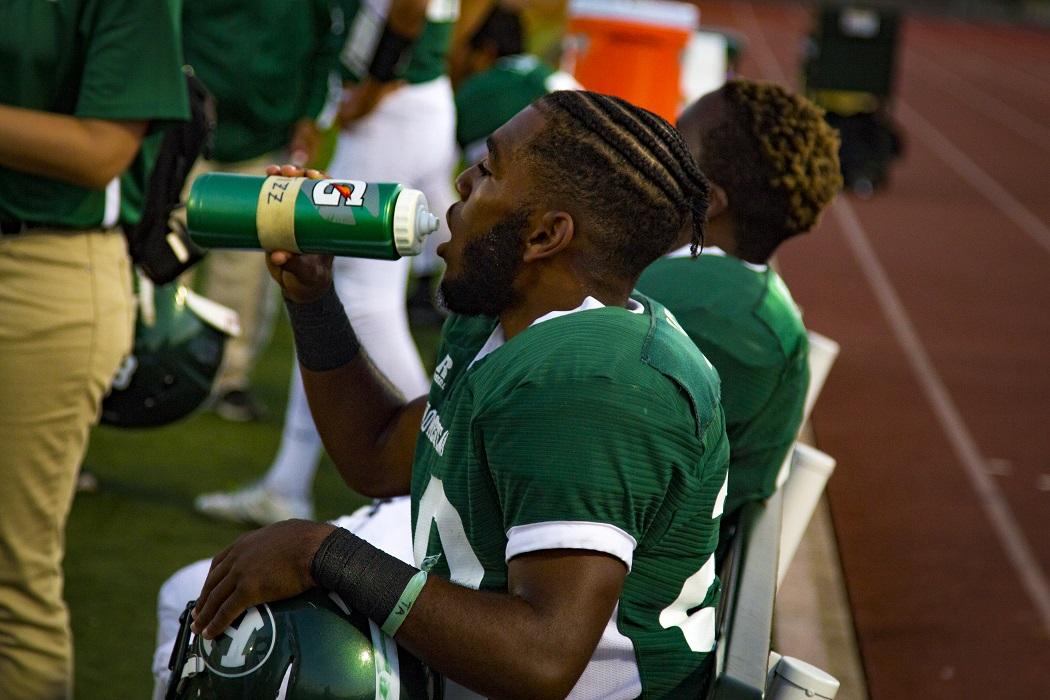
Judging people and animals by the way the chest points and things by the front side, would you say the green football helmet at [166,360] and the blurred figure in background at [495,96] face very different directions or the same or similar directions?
same or similar directions

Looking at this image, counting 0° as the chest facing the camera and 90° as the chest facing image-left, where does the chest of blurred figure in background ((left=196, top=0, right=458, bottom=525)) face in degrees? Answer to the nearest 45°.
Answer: approximately 90°

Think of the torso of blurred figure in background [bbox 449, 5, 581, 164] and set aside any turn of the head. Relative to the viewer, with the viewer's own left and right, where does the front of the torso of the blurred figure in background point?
facing to the left of the viewer

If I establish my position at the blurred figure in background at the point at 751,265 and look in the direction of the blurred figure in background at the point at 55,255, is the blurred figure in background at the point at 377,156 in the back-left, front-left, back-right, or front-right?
front-right

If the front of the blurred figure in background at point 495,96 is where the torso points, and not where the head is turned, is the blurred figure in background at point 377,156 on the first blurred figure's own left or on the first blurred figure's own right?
on the first blurred figure's own left

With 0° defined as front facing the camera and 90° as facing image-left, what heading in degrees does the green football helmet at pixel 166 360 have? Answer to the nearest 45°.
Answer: approximately 90°

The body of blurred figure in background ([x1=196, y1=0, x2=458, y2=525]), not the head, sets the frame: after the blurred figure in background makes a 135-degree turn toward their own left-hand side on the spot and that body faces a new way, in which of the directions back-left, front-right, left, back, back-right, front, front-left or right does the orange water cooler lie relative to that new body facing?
left

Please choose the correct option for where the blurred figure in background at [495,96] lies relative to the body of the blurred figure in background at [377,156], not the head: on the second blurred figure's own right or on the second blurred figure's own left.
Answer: on the second blurred figure's own right

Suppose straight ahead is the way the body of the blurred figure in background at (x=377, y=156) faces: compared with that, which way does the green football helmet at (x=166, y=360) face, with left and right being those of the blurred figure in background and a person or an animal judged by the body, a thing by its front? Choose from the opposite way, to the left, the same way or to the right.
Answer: the same way
